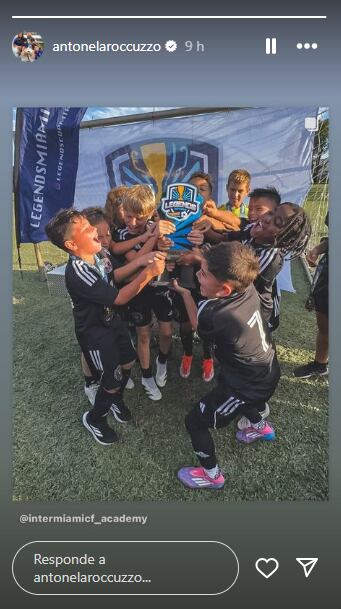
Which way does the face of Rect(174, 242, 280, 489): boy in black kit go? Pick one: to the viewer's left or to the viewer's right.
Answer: to the viewer's left

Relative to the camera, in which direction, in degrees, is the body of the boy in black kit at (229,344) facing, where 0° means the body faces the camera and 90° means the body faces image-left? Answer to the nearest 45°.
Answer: approximately 135°
